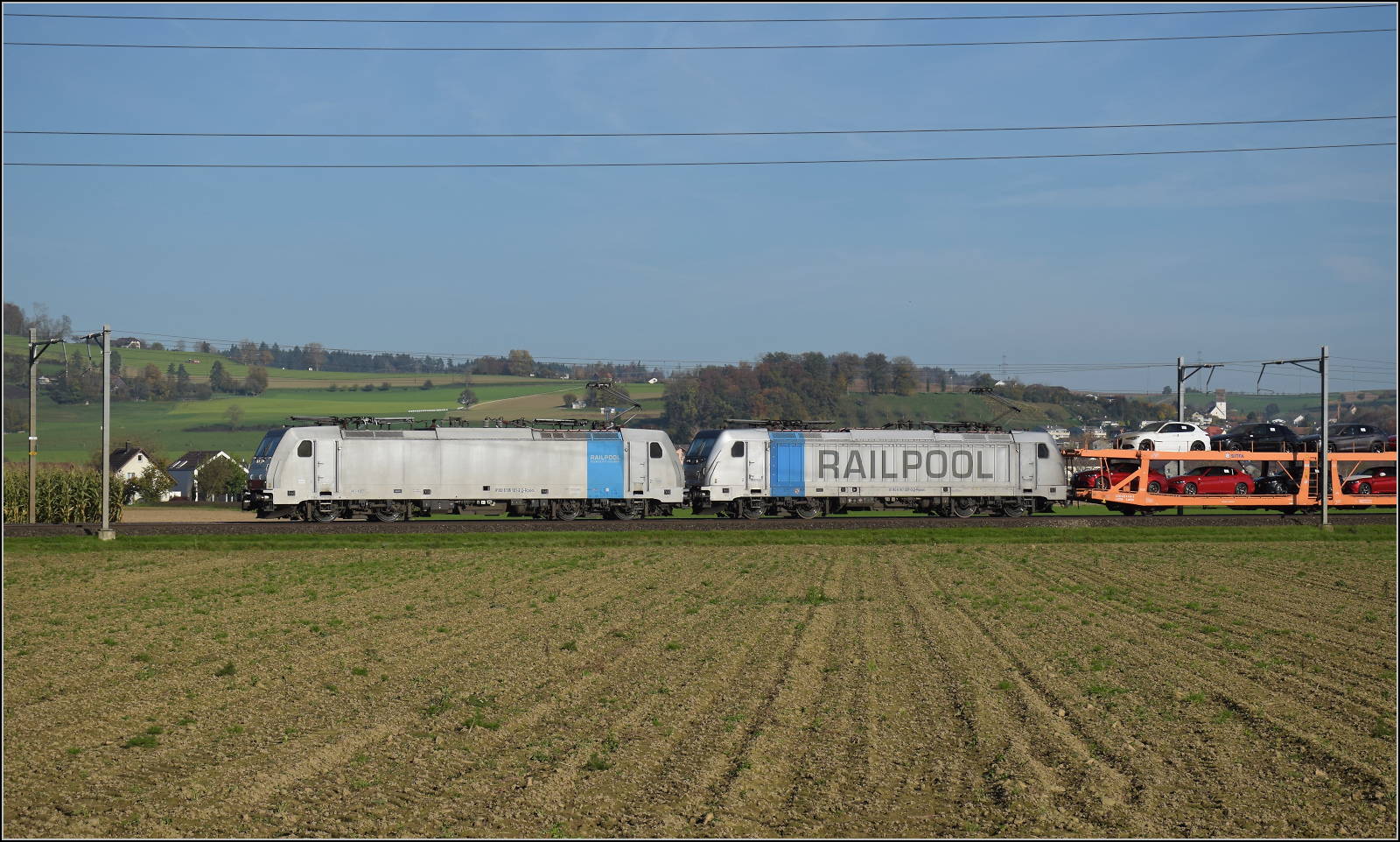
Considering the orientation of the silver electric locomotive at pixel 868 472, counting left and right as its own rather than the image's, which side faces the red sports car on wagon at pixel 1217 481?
back

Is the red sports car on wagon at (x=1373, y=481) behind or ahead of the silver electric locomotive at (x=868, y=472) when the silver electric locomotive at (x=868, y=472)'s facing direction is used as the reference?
behind

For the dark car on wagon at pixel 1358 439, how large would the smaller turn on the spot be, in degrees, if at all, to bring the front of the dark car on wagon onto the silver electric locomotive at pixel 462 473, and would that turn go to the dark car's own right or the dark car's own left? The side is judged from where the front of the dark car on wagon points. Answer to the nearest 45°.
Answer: approximately 45° to the dark car's own left

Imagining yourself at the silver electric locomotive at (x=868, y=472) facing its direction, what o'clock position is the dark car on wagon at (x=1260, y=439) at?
The dark car on wagon is roughly at 5 o'clock from the silver electric locomotive.

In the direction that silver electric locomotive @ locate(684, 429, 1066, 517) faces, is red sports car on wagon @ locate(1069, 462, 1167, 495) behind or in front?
behind

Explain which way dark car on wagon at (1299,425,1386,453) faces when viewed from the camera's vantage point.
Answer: facing to the left of the viewer

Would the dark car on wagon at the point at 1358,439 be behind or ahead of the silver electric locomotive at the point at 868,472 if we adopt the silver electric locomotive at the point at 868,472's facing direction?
behind

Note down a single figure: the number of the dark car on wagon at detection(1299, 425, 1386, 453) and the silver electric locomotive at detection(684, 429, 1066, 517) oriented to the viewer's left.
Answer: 2

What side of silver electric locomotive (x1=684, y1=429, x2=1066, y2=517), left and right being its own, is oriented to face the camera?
left

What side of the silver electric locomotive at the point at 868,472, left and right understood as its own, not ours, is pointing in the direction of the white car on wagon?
back
